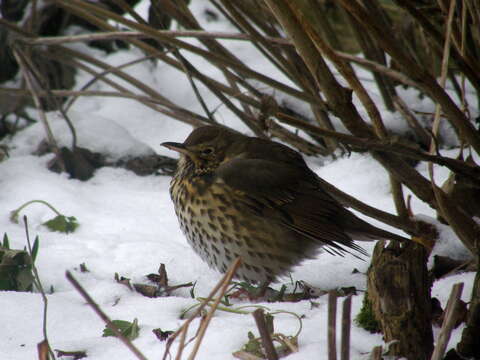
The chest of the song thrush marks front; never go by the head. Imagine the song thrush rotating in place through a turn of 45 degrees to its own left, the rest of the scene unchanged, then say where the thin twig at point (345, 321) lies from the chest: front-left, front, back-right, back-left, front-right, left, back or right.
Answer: front-left

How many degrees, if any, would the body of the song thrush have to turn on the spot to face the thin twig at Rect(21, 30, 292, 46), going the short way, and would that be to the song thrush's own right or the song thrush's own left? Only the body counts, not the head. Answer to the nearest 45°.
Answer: approximately 45° to the song thrush's own right

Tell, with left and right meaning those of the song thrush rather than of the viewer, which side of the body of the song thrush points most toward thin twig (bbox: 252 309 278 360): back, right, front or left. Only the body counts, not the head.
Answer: left

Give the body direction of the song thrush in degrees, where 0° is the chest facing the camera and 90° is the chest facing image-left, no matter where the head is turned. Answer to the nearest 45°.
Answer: approximately 90°

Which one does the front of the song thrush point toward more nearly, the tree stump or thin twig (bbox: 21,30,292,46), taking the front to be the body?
the thin twig
